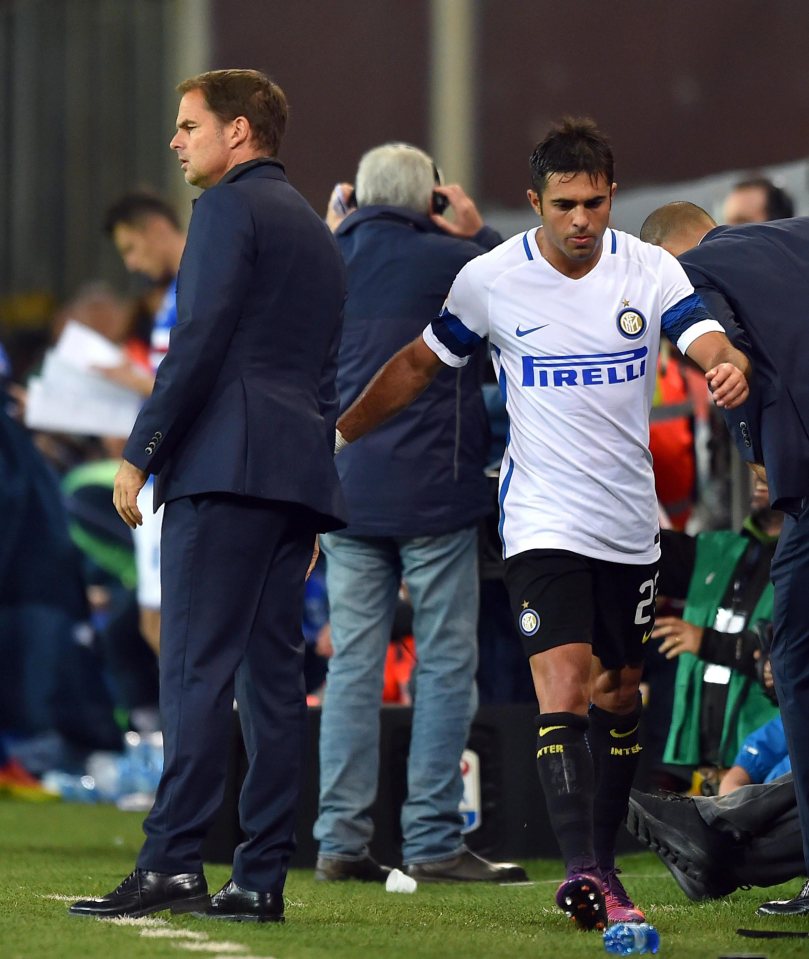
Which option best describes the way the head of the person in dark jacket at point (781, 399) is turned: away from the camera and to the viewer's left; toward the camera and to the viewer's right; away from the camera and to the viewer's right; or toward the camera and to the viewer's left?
away from the camera and to the viewer's left

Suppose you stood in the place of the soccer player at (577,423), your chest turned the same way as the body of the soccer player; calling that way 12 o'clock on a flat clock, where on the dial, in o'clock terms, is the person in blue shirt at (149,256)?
The person in blue shirt is roughly at 5 o'clock from the soccer player.

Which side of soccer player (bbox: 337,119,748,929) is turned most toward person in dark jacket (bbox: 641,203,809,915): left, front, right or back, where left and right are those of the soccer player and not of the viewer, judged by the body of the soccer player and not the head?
left

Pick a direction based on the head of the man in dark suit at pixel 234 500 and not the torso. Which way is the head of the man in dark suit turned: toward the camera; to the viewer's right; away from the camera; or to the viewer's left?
to the viewer's left

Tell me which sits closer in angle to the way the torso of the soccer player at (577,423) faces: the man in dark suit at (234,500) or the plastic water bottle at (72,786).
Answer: the man in dark suit

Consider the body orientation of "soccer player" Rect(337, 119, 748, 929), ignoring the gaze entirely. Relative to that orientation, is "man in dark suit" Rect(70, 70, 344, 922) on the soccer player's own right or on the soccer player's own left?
on the soccer player's own right

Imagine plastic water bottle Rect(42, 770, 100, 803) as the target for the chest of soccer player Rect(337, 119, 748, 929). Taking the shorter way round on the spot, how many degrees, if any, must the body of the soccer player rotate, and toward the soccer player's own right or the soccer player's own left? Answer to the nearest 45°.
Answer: approximately 135° to the soccer player's own right

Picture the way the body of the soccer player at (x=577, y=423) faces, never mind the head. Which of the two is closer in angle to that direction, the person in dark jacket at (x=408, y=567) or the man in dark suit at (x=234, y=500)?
the man in dark suit

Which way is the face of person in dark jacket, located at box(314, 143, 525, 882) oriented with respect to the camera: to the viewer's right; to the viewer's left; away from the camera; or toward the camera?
away from the camera

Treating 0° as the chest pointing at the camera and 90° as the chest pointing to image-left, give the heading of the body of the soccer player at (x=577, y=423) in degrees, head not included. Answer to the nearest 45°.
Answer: approximately 0°
